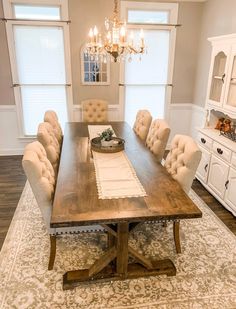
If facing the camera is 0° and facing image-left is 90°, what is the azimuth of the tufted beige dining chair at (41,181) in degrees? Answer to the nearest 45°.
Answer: approximately 270°

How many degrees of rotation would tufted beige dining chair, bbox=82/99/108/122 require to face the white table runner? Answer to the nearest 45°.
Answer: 0° — it already faces it

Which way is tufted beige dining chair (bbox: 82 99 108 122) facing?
toward the camera

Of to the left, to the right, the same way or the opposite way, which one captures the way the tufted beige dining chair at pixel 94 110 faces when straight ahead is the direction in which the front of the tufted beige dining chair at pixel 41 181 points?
to the right

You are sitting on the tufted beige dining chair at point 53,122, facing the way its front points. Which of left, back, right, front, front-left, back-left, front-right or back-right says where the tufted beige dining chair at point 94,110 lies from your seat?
front-left

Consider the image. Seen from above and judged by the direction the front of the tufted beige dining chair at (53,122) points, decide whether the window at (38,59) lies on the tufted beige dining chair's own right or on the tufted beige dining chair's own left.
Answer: on the tufted beige dining chair's own left

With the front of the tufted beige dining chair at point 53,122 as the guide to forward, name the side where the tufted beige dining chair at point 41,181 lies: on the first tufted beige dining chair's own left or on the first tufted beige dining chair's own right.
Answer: on the first tufted beige dining chair's own right

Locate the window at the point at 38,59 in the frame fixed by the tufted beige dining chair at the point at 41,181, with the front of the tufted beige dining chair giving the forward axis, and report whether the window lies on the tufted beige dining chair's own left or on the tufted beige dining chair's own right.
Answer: on the tufted beige dining chair's own left

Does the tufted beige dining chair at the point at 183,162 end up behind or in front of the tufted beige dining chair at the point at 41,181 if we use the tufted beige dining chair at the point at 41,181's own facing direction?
in front

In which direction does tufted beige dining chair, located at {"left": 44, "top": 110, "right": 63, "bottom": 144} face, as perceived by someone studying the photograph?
facing to the right of the viewer

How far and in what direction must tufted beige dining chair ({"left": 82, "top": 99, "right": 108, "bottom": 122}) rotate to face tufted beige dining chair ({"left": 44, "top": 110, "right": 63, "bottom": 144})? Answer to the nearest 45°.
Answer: approximately 45° to its right

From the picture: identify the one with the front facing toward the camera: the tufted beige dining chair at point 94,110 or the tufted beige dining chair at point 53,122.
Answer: the tufted beige dining chair at point 94,110

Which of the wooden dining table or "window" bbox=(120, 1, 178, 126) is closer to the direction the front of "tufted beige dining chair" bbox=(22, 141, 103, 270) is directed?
the wooden dining table

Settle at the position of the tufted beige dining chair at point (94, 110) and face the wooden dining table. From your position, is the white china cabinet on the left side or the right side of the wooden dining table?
left

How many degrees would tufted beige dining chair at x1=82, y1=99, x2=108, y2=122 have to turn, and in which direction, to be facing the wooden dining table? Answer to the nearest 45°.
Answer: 0° — it already faces it

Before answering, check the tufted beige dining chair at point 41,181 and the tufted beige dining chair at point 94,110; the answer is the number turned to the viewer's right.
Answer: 1
